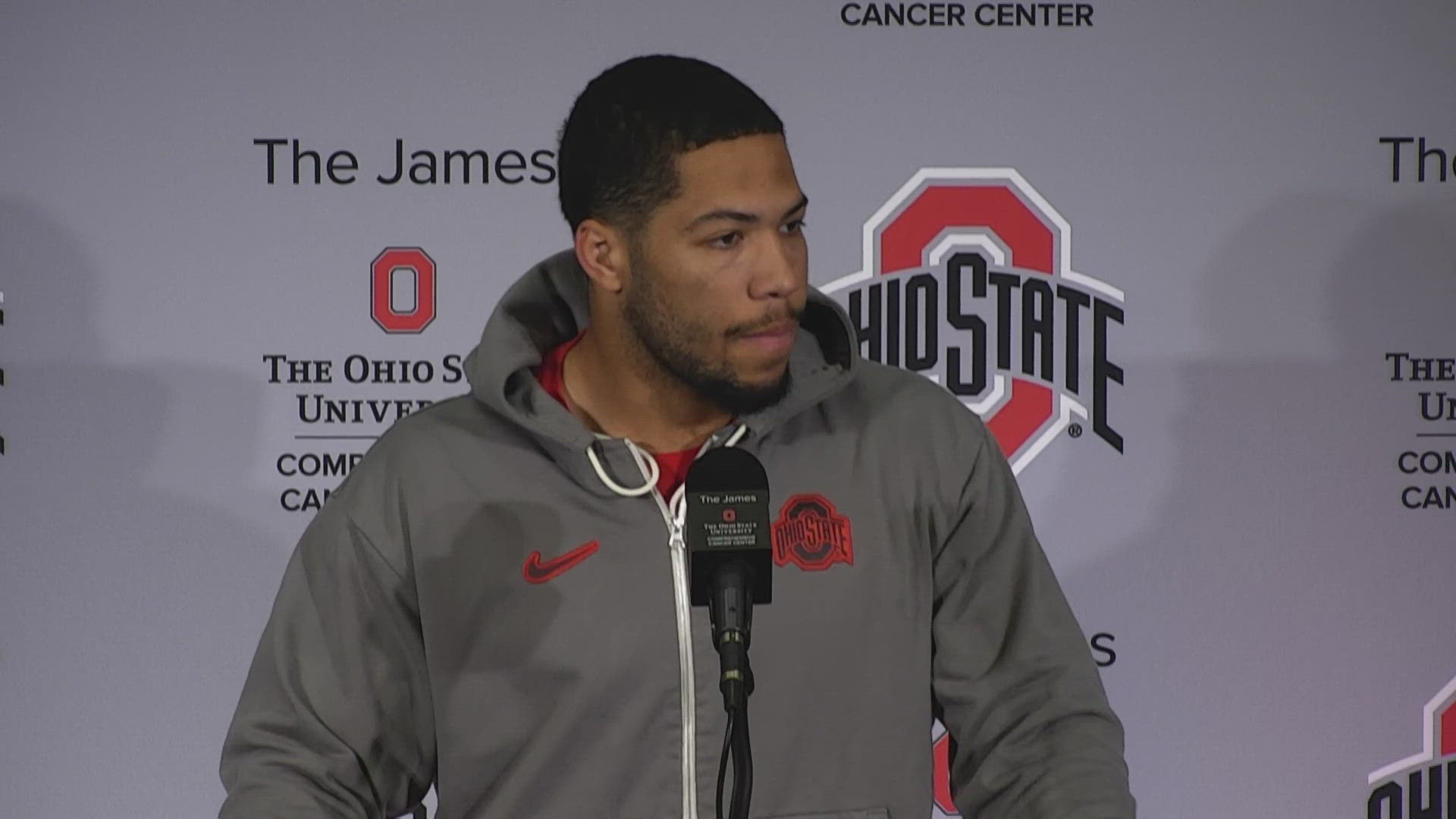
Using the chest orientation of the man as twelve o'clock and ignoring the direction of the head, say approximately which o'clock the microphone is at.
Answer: The microphone is roughly at 12 o'clock from the man.

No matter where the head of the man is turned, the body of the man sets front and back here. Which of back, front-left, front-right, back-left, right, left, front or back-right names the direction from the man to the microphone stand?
front

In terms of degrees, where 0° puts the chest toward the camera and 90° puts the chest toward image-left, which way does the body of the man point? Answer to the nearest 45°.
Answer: approximately 0°

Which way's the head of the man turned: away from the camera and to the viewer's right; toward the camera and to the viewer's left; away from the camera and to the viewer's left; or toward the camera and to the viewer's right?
toward the camera and to the viewer's right
